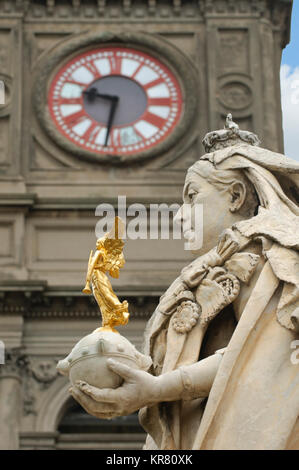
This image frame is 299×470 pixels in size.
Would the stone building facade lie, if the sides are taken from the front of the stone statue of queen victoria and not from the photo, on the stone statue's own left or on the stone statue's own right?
on the stone statue's own right

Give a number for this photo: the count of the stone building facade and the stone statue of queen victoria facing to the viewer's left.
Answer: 1

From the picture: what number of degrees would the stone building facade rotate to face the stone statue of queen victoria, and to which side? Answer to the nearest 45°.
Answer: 0° — it already faces it

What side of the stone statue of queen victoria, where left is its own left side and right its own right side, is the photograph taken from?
left

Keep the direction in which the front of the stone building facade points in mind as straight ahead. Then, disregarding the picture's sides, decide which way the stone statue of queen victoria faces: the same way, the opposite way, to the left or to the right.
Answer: to the right

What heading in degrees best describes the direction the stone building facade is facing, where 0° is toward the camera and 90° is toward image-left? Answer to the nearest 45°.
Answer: approximately 0°
